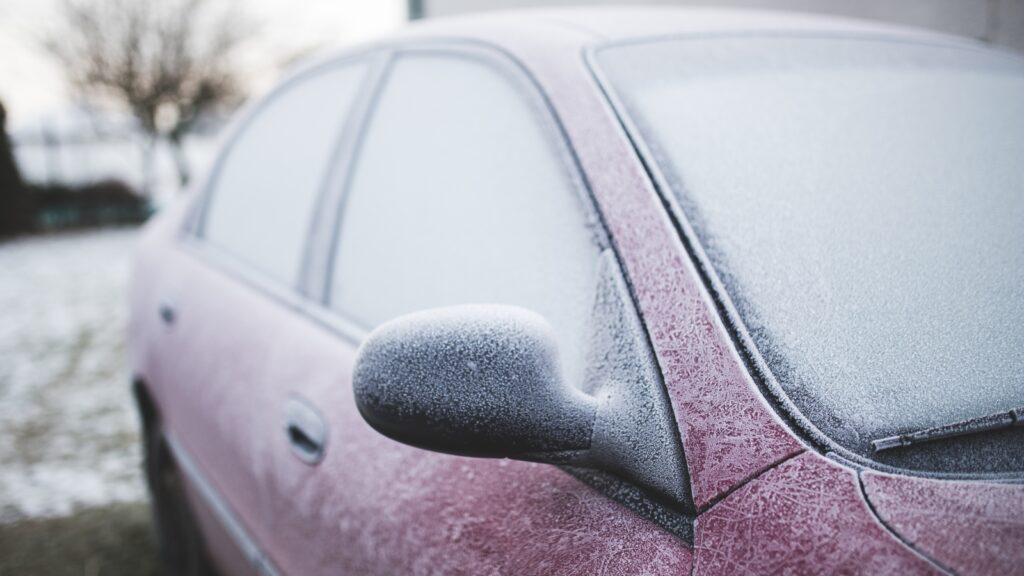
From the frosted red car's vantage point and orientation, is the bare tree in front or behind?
behind

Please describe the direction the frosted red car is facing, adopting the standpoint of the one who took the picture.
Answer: facing the viewer and to the right of the viewer
